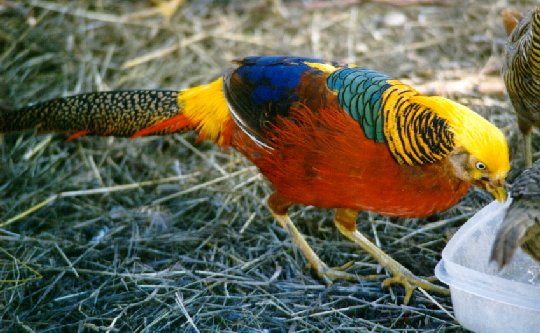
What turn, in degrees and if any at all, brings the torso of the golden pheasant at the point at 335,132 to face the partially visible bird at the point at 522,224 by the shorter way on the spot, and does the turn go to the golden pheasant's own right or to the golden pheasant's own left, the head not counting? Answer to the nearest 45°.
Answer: approximately 45° to the golden pheasant's own right

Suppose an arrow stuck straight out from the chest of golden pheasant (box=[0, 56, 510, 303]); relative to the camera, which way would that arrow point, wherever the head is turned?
to the viewer's right
